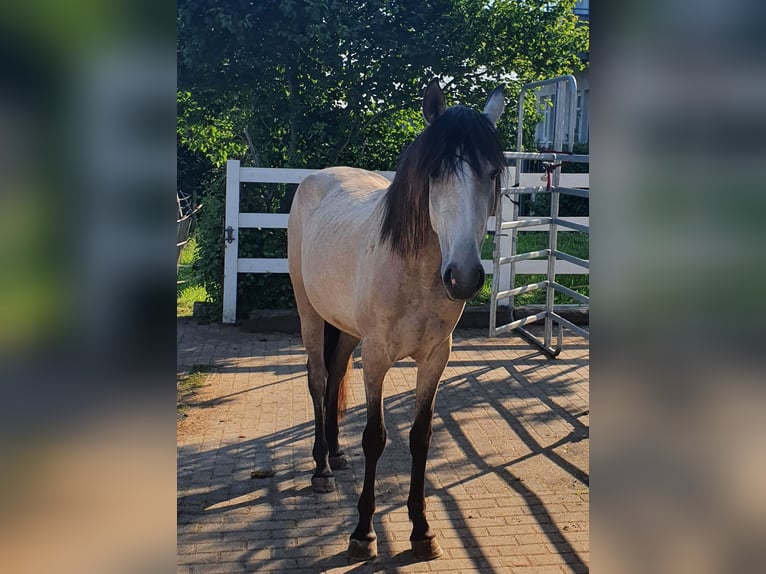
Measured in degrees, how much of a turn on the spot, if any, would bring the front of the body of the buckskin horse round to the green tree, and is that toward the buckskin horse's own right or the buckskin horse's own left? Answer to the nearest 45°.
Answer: approximately 135° to the buckskin horse's own left

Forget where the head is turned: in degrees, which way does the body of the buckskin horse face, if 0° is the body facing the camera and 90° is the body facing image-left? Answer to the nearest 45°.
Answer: approximately 315°
